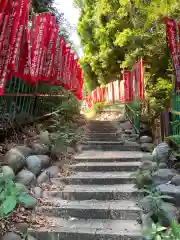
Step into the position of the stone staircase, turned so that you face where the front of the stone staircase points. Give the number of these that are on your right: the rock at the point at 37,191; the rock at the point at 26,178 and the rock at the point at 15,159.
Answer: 3

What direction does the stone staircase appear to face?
toward the camera

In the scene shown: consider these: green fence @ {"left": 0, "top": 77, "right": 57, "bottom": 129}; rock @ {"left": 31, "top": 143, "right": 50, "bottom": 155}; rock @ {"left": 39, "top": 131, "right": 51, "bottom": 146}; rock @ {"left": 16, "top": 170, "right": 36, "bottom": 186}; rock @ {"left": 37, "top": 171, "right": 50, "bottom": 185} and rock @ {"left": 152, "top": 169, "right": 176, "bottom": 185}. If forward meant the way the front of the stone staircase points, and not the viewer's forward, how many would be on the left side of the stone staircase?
1

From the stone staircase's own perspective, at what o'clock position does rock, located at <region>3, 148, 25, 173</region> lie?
The rock is roughly at 3 o'clock from the stone staircase.

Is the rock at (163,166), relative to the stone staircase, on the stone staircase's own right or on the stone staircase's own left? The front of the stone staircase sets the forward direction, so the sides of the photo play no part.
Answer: on the stone staircase's own left

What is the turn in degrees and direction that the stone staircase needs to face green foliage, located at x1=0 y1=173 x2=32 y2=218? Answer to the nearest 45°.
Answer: approximately 45° to its right

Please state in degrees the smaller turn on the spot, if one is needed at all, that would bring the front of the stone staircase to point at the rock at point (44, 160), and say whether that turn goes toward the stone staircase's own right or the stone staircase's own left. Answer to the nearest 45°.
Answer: approximately 135° to the stone staircase's own right

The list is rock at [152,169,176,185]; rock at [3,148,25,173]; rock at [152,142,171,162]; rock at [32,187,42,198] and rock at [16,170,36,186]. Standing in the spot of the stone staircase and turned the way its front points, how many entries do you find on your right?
3

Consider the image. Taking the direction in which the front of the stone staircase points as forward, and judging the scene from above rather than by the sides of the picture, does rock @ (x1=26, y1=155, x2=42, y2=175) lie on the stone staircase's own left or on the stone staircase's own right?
on the stone staircase's own right

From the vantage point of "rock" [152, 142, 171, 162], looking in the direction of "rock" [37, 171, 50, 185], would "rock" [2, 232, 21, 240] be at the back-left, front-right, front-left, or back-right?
front-left

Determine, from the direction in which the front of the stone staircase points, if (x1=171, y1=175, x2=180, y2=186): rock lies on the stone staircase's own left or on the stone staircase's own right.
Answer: on the stone staircase's own left

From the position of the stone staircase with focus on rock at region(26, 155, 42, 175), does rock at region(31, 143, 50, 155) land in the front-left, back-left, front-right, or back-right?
front-right

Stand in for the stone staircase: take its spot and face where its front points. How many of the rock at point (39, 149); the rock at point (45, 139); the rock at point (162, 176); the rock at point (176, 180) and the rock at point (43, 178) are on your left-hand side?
2

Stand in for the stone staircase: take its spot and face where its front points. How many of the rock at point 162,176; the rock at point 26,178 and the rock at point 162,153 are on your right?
1

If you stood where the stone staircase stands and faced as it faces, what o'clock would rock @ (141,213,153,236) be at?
The rock is roughly at 11 o'clock from the stone staircase.

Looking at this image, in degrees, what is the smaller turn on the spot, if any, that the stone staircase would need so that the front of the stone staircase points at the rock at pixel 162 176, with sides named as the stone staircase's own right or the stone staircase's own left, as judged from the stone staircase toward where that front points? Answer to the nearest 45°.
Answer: approximately 90° to the stone staircase's own left

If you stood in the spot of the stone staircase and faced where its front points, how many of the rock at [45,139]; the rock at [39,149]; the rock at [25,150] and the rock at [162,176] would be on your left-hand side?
1

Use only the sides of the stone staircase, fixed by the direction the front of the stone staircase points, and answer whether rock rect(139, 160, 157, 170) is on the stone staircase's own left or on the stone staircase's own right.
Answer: on the stone staircase's own left

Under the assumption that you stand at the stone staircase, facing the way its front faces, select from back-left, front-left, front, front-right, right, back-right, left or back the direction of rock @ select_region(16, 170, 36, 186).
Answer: right
